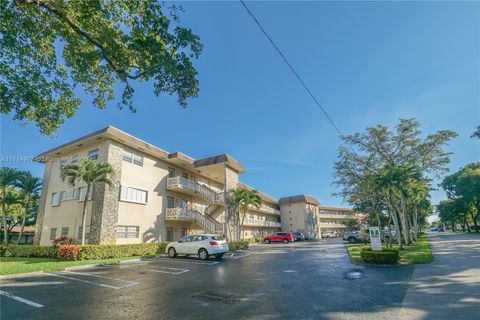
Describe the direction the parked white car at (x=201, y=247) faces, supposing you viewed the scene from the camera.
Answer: facing away from the viewer and to the left of the viewer

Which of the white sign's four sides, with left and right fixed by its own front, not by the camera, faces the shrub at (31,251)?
right

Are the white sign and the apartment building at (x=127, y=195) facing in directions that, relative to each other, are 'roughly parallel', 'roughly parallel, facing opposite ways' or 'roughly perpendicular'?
roughly perpendicular

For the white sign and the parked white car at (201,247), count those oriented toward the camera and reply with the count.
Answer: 1

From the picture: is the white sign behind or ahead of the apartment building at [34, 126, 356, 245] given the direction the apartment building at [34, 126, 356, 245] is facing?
ahead

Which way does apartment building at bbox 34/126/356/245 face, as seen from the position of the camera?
facing the viewer and to the right of the viewer

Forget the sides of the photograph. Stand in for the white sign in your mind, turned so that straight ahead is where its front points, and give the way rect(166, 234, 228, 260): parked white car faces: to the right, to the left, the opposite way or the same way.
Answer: to the right

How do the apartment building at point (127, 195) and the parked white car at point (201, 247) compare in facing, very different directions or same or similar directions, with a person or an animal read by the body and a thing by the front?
very different directions

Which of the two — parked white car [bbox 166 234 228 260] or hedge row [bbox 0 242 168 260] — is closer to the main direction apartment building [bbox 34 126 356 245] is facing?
the parked white car

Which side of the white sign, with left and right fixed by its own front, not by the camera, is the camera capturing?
front

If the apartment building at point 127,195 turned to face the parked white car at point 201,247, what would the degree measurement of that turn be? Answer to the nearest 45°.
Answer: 0° — it already faces it

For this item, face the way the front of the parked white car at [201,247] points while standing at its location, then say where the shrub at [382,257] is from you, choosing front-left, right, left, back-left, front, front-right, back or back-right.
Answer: back
